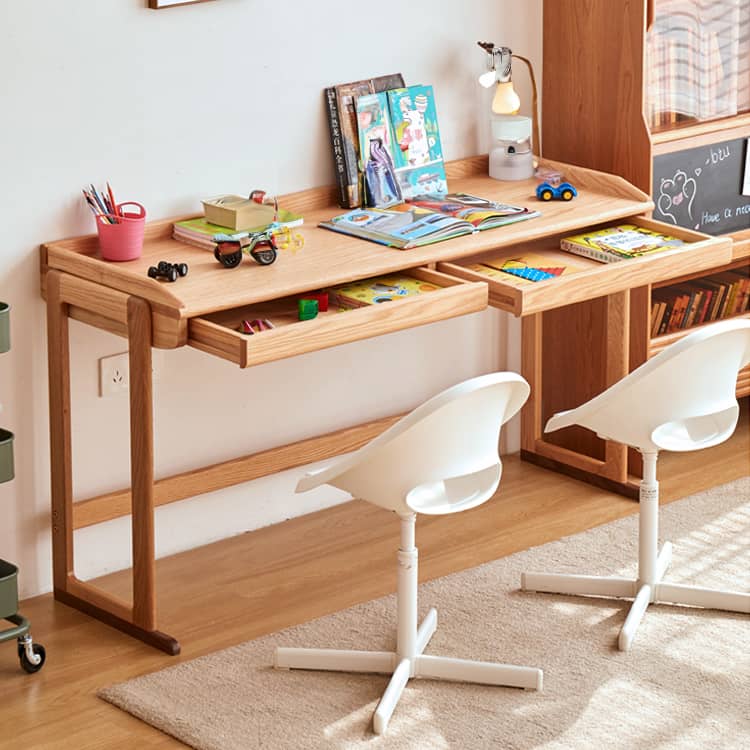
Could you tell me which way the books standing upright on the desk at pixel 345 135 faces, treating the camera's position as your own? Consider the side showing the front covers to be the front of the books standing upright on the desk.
facing the viewer and to the right of the viewer

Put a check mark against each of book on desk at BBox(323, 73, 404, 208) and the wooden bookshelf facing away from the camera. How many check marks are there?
0

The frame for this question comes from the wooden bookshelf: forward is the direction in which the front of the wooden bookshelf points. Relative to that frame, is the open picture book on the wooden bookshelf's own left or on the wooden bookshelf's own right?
on the wooden bookshelf's own right

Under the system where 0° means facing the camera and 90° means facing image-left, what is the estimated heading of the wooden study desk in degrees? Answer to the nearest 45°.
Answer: approximately 315°

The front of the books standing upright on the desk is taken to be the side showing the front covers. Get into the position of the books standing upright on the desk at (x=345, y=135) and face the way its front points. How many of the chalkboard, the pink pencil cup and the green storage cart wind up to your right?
2

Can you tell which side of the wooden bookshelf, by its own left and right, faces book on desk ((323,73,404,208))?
right

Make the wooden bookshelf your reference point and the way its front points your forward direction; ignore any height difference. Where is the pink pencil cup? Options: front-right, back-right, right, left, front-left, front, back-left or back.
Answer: right

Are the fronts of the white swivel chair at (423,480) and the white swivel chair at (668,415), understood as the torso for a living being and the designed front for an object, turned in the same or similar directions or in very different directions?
same or similar directions

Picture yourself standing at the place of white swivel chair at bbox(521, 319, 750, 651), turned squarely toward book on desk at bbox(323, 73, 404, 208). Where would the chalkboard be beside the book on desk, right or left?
right

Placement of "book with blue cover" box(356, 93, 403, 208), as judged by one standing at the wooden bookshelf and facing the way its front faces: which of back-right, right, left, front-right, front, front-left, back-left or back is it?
right
